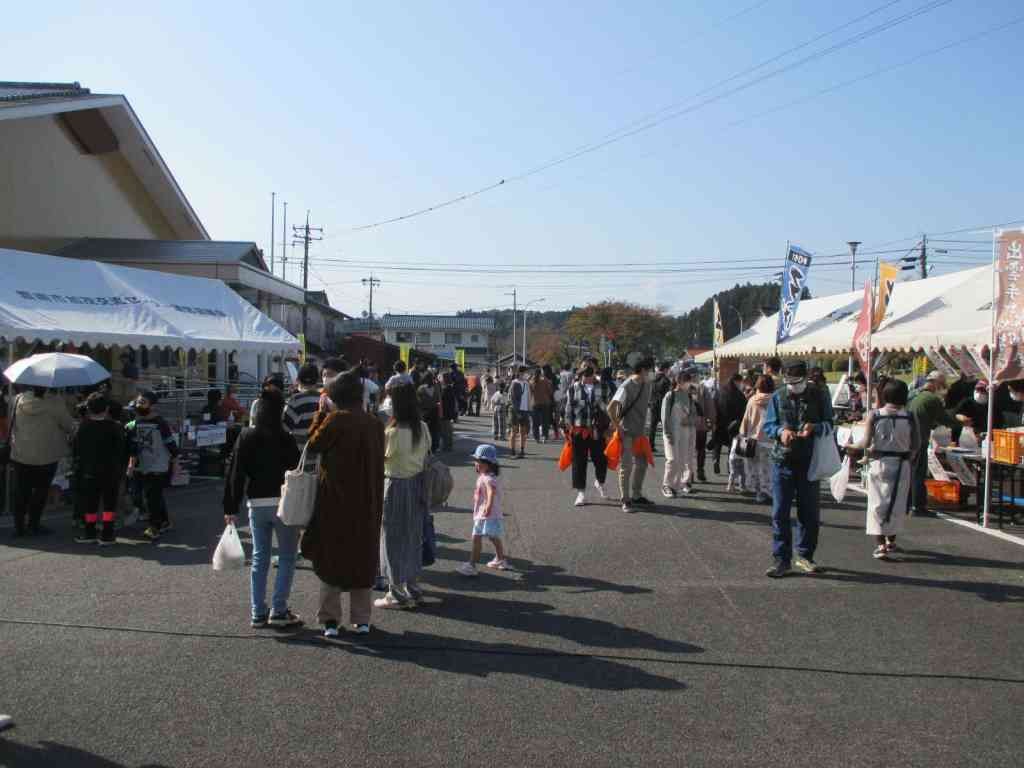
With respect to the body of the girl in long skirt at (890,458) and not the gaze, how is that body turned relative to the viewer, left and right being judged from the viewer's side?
facing away from the viewer

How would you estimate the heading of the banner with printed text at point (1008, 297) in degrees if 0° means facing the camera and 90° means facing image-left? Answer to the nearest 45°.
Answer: approximately 0°

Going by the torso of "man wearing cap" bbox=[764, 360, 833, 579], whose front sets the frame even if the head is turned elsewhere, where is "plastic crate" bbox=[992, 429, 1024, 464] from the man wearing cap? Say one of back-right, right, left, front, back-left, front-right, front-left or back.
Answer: back-left

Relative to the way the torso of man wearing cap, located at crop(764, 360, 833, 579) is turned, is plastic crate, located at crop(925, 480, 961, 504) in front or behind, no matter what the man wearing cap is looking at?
behind

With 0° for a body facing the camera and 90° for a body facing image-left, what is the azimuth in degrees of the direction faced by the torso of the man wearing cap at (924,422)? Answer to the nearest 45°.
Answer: approximately 270°

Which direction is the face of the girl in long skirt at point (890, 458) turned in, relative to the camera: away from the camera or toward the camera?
away from the camera

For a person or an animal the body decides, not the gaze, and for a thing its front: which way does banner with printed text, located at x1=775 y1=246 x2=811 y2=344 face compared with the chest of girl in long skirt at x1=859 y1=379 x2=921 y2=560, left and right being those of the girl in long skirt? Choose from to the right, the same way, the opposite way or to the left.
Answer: the opposite way

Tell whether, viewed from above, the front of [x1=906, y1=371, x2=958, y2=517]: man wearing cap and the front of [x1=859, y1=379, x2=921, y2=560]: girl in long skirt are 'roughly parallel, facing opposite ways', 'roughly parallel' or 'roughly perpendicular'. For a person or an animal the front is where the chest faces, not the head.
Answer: roughly perpendicular
